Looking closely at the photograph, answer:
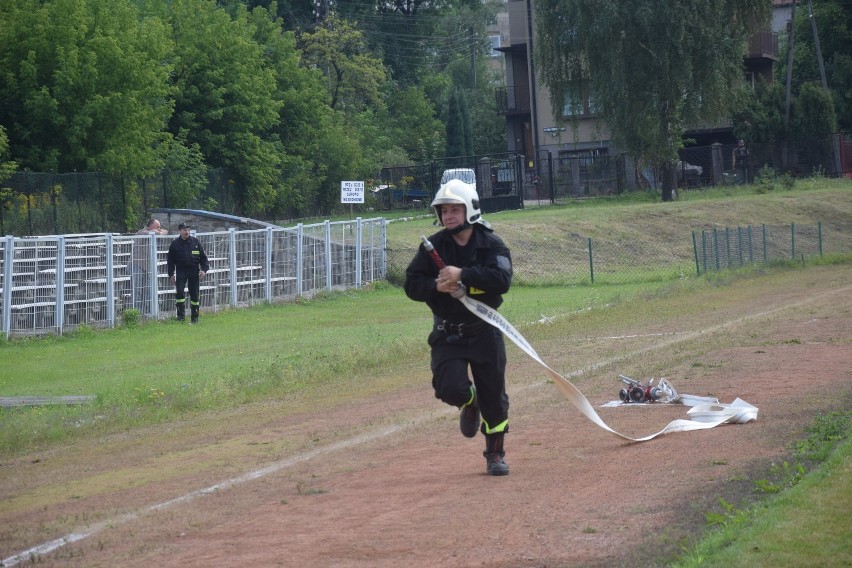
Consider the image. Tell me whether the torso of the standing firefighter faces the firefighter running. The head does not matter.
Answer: yes

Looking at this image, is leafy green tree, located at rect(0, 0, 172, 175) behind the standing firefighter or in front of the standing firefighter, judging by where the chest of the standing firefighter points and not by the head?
behind

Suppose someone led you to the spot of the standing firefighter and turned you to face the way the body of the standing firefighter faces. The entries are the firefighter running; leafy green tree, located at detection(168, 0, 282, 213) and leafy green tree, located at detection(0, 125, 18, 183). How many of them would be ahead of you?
1

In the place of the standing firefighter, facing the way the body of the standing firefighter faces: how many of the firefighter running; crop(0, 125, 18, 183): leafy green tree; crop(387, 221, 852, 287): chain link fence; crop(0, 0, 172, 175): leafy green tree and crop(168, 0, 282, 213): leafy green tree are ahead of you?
1

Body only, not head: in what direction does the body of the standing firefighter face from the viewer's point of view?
toward the camera

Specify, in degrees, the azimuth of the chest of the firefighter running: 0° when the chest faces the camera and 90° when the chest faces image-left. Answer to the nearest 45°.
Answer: approximately 45°

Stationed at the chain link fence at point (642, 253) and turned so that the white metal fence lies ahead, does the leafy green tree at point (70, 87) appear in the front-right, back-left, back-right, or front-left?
front-right

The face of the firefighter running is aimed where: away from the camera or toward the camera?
toward the camera

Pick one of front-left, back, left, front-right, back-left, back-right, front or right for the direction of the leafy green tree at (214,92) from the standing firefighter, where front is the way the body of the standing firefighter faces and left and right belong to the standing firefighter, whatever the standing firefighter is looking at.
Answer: back

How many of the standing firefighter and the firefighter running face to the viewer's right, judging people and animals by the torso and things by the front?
0
